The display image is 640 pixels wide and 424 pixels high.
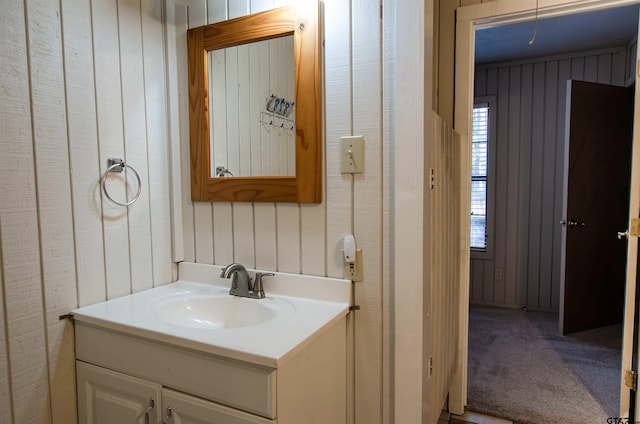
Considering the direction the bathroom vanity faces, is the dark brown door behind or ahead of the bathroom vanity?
behind

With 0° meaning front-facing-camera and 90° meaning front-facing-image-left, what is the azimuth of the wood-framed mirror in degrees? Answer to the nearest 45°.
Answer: approximately 45°

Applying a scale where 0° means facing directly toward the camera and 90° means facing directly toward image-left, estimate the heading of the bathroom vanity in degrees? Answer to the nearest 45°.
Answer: approximately 45°

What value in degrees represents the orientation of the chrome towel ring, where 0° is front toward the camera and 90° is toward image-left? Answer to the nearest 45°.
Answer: approximately 315°

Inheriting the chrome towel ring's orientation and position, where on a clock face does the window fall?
The window is roughly at 10 o'clock from the chrome towel ring.
